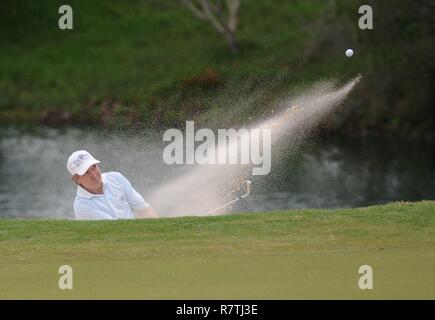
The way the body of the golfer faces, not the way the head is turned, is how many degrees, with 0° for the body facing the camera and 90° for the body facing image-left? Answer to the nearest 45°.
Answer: approximately 315°

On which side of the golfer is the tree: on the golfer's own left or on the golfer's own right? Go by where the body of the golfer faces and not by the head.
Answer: on the golfer's own left
